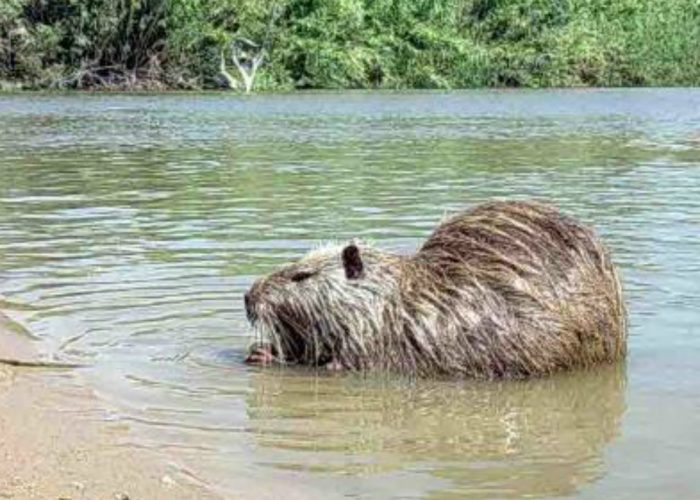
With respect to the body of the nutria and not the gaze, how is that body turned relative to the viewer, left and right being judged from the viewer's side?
facing to the left of the viewer
